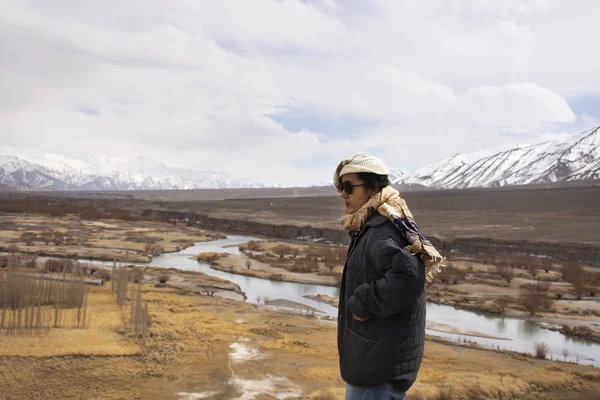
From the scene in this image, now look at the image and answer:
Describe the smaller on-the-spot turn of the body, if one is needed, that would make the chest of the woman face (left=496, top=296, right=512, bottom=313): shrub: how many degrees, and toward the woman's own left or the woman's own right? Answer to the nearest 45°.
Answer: approximately 90° to the woman's own right

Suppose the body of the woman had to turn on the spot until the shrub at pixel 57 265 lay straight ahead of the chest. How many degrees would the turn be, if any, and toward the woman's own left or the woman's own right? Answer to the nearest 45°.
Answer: approximately 45° to the woman's own right

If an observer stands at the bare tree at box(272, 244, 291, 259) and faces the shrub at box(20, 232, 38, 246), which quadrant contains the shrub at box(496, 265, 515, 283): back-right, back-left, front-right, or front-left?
back-left

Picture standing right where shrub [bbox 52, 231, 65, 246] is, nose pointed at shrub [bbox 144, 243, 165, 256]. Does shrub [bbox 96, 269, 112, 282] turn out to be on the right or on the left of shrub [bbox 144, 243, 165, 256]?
right

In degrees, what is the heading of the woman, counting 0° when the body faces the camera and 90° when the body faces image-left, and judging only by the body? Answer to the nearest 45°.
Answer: approximately 90°

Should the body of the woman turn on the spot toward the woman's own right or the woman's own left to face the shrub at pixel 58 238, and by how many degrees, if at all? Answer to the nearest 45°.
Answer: approximately 45° to the woman's own right

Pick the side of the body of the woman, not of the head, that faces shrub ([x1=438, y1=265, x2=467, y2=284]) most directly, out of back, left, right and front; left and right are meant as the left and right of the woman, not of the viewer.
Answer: right

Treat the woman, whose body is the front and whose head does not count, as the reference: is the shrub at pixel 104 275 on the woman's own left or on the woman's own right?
on the woman's own right

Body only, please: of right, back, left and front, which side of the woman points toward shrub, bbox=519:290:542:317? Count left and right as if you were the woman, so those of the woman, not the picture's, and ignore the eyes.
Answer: right
